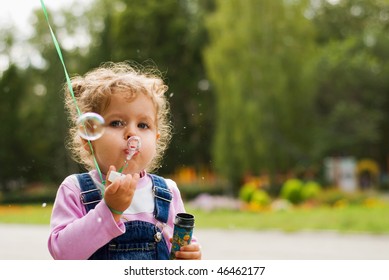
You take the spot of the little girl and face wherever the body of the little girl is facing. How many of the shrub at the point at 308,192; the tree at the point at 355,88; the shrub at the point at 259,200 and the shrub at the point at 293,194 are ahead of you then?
0

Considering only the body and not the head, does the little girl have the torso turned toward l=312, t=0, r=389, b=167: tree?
no

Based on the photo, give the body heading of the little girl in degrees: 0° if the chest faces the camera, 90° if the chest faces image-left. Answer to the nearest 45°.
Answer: approximately 0°

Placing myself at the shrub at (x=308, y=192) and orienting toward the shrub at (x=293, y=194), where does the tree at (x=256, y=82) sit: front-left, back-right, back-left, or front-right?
front-right

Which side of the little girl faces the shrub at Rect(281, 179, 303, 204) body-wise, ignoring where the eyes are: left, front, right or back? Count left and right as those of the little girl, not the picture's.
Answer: back

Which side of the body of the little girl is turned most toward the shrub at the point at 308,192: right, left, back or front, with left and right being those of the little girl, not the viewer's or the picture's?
back

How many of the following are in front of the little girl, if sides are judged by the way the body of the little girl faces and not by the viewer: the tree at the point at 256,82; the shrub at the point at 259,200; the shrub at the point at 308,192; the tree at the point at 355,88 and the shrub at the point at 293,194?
0

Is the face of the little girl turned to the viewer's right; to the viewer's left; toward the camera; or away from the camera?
toward the camera

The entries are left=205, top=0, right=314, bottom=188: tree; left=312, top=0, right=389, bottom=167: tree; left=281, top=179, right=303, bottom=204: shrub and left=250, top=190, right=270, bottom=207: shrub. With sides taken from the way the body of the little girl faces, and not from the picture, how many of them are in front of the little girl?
0

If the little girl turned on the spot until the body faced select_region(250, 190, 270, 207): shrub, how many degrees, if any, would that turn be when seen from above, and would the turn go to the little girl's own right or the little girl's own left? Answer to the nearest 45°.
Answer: approximately 180°
